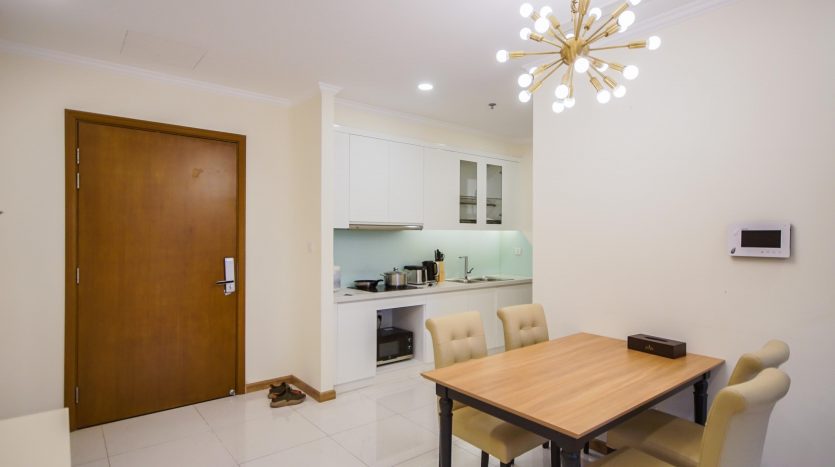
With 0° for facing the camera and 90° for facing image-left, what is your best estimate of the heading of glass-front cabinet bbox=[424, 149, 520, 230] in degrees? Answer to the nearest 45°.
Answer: approximately 315°

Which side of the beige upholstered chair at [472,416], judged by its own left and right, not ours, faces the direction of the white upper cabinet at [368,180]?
back

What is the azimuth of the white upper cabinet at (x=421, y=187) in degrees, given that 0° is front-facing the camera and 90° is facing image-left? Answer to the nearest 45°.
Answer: approximately 315°

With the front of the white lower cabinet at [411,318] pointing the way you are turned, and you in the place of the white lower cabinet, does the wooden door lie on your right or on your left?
on your right

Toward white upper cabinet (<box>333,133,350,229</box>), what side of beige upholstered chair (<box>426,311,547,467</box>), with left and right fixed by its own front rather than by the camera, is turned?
back

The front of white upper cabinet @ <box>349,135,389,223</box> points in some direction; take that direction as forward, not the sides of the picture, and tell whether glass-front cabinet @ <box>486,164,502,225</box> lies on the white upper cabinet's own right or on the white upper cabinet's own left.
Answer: on the white upper cabinet's own left

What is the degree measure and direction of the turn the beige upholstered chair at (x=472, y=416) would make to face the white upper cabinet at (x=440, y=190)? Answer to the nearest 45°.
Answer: approximately 135° to its left
